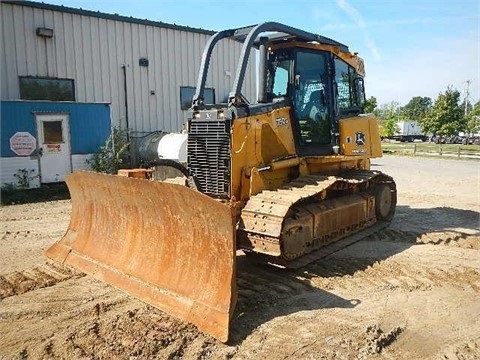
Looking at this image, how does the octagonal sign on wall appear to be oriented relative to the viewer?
toward the camera

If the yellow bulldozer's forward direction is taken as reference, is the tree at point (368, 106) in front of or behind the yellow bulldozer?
behind

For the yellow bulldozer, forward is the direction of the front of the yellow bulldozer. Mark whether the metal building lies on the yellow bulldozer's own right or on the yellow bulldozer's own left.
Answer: on the yellow bulldozer's own right

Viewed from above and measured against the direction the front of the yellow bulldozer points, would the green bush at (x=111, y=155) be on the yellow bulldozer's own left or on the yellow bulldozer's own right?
on the yellow bulldozer's own right

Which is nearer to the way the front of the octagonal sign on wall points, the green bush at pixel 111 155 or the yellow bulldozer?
the yellow bulldozer

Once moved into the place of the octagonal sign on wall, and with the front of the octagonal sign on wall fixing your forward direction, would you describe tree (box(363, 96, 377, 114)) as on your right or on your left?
on your left

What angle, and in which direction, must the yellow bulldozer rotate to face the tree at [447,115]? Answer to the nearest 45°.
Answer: approximately 180°

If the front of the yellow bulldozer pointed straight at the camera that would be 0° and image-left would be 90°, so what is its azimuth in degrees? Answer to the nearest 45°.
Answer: approximately 45°

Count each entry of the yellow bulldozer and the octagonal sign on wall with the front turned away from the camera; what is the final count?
0
